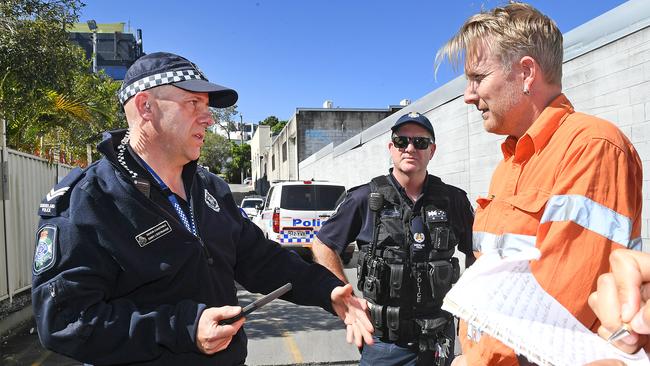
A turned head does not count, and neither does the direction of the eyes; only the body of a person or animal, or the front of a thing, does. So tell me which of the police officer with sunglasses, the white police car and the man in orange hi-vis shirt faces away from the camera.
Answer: the white police car

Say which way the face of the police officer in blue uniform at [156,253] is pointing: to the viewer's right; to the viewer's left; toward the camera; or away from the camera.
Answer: to the viewer's right

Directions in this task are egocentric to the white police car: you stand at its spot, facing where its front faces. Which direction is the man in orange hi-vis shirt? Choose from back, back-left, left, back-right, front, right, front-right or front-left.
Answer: back

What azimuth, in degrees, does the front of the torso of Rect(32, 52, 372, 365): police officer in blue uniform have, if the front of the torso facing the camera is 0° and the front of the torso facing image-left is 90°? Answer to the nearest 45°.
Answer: approximately 315°

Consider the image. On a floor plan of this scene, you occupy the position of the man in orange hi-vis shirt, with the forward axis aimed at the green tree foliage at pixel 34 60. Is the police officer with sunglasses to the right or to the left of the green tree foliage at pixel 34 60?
right

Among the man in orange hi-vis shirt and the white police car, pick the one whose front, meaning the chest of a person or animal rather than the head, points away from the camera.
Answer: the white police car

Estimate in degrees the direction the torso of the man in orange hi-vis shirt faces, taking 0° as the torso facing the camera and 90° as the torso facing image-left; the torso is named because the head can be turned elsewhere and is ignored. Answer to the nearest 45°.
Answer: approximately 45°

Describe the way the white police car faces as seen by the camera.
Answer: facing away from the viewer

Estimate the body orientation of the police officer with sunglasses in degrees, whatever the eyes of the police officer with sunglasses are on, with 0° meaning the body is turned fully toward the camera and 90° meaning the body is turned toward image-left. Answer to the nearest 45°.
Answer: approximately 0°
